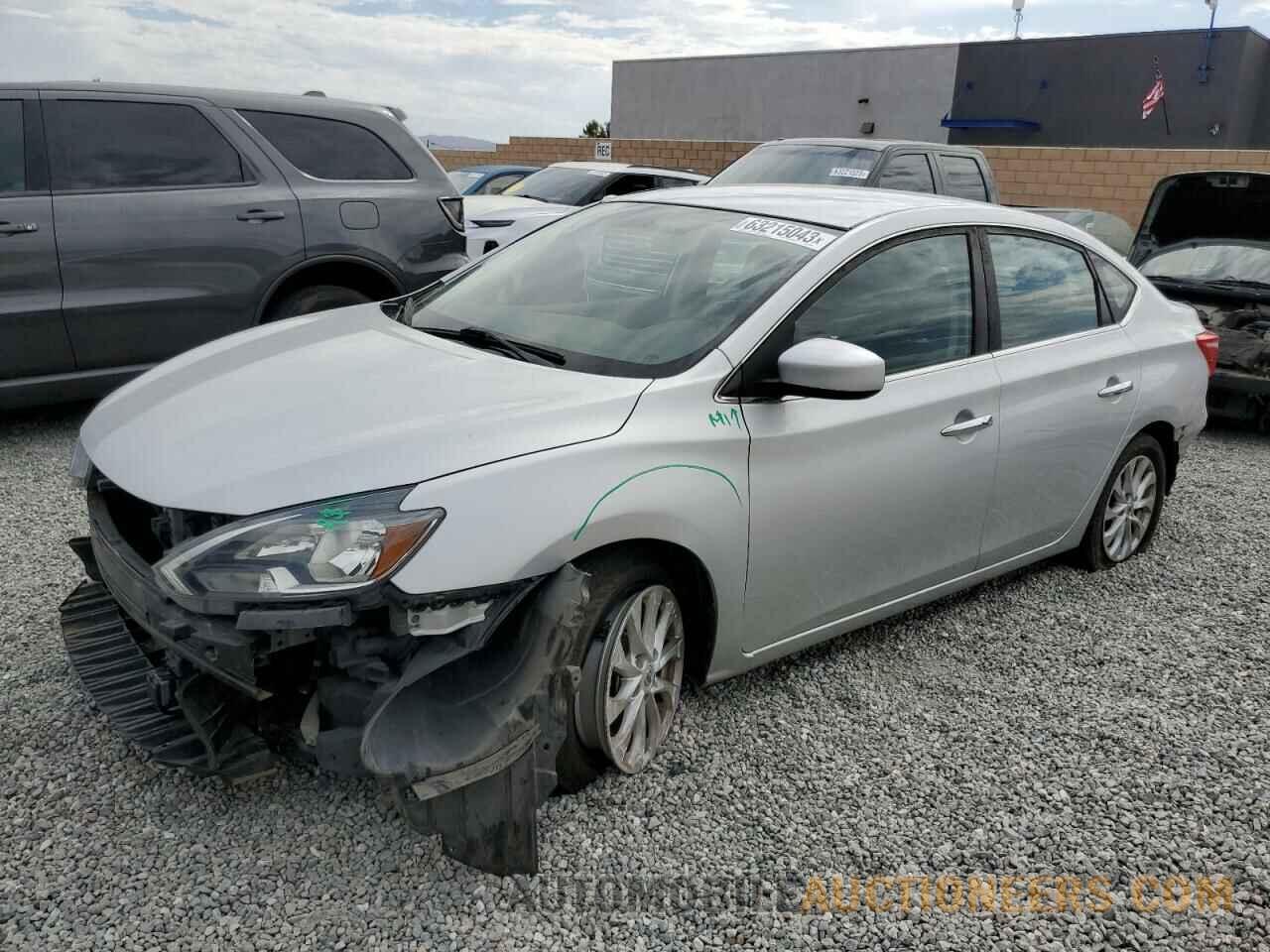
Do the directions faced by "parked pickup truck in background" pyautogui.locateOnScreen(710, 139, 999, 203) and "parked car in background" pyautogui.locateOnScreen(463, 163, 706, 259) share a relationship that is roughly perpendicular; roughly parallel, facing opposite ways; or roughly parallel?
roughly parallel

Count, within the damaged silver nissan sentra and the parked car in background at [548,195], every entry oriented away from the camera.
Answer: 0

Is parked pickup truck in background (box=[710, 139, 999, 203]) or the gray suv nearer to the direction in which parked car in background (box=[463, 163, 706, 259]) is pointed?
the gray suv

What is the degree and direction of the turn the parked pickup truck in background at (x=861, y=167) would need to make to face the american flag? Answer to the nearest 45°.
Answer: approximately 135° to its right

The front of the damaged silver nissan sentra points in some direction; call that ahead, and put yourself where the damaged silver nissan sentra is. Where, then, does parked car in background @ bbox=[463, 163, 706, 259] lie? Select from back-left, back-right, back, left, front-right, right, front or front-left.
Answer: back-right

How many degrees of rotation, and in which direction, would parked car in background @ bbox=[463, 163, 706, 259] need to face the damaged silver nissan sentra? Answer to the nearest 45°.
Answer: approximately 45° to its left

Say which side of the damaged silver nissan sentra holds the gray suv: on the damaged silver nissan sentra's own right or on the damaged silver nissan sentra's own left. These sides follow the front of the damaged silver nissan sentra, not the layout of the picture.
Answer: on the damaged silver nissan sentra's own right

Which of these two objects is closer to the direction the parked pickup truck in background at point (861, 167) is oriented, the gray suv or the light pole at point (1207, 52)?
the gray suv

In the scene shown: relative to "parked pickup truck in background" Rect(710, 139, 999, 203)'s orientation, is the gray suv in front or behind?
in front

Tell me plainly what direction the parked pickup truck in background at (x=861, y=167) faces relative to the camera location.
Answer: facing the viewer and to the left of the viewer

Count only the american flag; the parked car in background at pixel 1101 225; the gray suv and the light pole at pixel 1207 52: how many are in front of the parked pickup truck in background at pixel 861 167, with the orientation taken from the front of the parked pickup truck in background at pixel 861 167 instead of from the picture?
1

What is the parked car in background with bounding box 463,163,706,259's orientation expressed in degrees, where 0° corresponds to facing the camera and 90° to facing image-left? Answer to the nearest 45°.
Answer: approximately 45°

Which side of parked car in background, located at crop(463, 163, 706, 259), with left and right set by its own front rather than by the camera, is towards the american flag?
back

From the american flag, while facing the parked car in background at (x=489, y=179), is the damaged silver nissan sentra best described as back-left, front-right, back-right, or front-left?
front-left

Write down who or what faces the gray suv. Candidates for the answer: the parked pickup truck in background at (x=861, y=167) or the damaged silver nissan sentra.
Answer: the parked pickup truck in background

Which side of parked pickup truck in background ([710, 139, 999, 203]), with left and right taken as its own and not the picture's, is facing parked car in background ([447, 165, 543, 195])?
right

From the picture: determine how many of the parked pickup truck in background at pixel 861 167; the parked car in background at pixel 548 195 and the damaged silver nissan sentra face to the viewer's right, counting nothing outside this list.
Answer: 0
